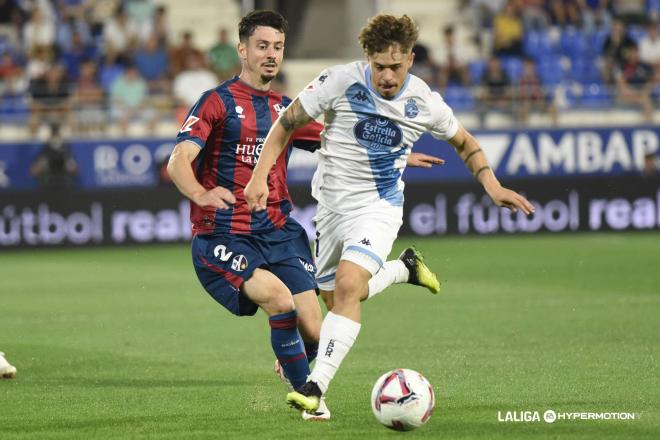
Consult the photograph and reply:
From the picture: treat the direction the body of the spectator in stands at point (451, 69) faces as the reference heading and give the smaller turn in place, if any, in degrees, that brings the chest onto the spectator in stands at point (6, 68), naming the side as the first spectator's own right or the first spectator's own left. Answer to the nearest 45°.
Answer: approximately 90° to the first spectator's own right

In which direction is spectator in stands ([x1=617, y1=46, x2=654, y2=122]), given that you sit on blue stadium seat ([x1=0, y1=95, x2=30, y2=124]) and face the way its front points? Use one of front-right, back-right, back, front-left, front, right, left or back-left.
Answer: left

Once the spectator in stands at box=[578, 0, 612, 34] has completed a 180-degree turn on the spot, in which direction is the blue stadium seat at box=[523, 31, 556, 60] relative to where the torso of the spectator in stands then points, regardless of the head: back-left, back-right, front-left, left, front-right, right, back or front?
back-left

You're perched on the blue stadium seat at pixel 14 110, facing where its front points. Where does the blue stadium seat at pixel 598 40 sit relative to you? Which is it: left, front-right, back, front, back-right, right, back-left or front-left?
left

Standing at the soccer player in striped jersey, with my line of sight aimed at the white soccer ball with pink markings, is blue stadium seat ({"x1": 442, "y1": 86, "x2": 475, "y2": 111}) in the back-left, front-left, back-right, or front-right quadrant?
back-left

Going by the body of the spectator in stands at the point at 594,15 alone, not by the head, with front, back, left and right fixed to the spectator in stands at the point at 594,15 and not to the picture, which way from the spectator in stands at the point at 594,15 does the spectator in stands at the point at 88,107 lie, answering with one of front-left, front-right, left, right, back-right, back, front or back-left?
front-right

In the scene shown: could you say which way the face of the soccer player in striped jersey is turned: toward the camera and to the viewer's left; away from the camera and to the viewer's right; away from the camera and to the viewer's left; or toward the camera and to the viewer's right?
toward the camera and to the viewer's right

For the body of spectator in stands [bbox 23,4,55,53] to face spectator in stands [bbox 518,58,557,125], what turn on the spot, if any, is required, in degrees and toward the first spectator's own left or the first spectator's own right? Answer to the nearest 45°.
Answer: approximately 90° to the first spectator's own left

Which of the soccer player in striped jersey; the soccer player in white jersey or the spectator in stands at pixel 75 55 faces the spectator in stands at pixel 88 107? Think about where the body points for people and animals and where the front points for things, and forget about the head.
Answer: the spectator in stands at pixel 75 55

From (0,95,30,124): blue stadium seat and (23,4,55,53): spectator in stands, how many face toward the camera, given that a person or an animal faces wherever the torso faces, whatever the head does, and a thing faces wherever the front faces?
2

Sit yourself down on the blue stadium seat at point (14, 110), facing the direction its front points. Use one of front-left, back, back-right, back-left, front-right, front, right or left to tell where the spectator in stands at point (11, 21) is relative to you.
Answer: back

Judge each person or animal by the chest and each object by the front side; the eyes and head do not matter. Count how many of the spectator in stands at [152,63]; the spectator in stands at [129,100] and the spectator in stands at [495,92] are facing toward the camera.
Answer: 3

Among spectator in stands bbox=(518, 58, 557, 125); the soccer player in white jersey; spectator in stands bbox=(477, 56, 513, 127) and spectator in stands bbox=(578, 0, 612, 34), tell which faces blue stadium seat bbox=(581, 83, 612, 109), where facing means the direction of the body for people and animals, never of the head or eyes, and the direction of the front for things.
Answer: spectator in stands bbox=(578, 0, 612, 34)
